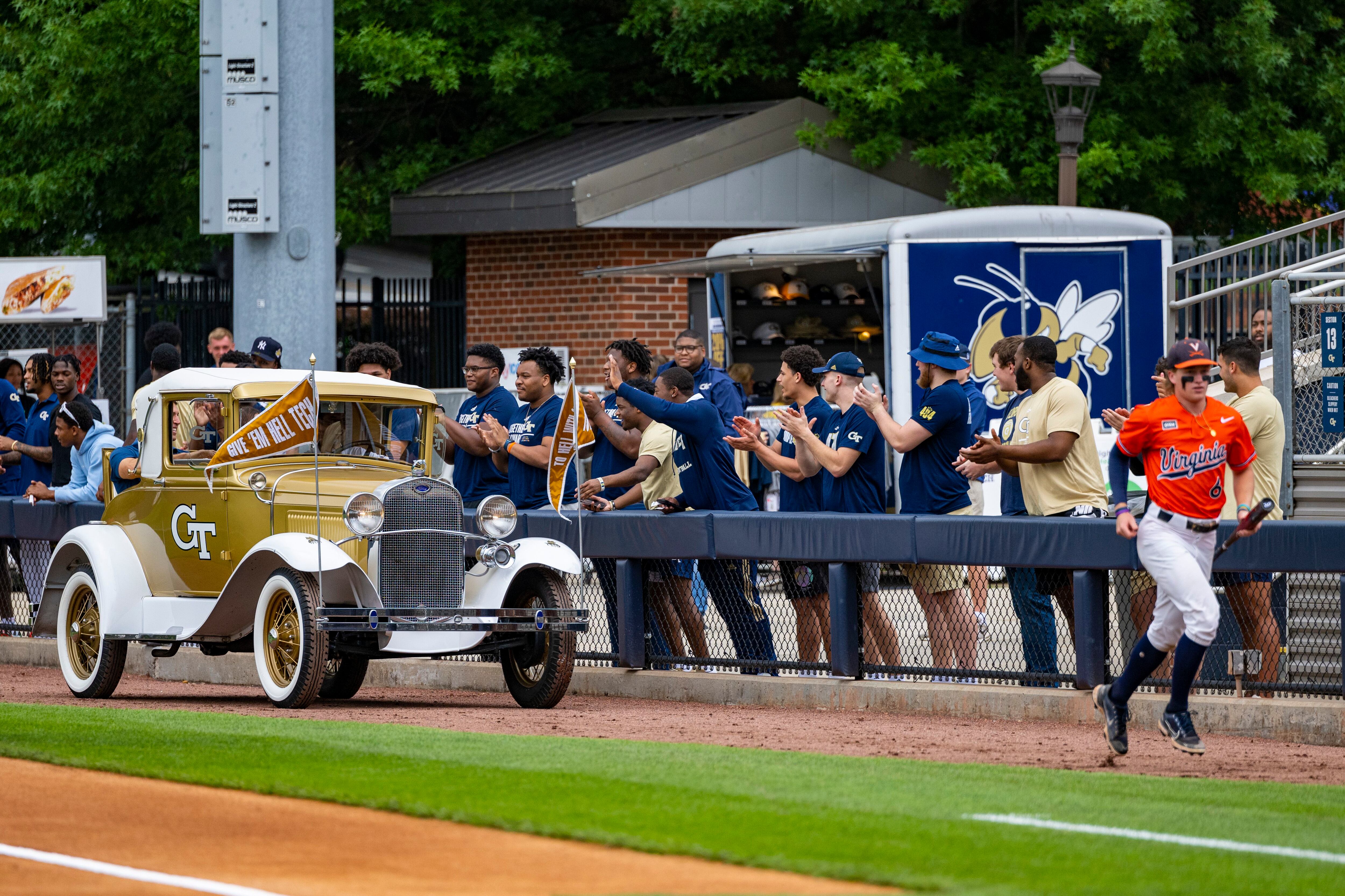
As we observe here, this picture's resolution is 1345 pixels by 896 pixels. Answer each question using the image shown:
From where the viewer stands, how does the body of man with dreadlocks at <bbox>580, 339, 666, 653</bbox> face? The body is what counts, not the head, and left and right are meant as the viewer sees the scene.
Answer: facing to the left of the viewer

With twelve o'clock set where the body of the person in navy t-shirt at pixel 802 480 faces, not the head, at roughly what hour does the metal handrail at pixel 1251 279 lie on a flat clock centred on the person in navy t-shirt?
The metal handrail is roughly at 5 o'clock from the person in navy t-shirt.

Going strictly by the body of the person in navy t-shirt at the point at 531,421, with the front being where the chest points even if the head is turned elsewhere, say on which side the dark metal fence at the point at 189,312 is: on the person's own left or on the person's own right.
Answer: on the person's own right

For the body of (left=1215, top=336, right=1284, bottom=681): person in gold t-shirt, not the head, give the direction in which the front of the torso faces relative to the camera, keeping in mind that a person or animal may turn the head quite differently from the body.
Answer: to the viewer's left

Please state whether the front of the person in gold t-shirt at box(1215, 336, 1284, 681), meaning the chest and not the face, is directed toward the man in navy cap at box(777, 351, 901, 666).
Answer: yes

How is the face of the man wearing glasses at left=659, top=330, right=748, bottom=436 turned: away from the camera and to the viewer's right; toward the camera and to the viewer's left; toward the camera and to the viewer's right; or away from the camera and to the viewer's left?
toward the camera and to the viewer's left

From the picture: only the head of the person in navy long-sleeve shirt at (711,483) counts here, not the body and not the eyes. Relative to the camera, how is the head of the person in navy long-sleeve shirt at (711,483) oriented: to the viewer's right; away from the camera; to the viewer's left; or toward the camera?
to the viewer's left

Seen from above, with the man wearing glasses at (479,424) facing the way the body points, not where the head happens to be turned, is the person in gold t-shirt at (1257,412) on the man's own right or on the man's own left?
on the man's own left

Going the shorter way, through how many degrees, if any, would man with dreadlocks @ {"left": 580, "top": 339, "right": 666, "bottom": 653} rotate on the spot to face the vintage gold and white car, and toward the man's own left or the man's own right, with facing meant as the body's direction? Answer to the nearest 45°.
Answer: approximately 45° to the man's own left

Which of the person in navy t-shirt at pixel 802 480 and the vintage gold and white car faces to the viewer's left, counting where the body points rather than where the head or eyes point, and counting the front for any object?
the person in navy t-shirt

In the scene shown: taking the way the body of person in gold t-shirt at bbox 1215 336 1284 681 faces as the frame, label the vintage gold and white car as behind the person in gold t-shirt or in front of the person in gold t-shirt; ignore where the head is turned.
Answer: in front

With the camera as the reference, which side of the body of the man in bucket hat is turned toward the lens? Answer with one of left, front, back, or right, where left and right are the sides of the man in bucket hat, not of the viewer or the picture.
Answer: left
